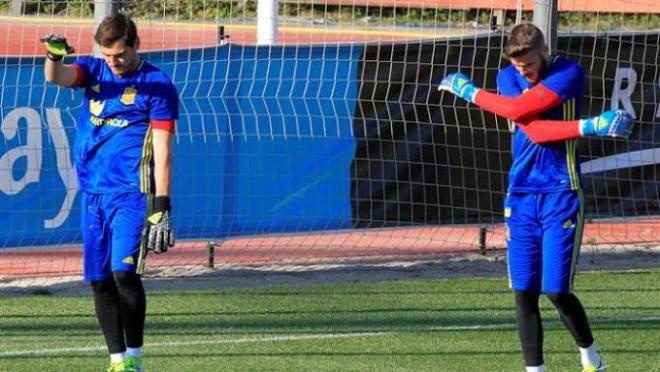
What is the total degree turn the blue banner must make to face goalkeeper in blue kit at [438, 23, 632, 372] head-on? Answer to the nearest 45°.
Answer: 0° — it already faces them

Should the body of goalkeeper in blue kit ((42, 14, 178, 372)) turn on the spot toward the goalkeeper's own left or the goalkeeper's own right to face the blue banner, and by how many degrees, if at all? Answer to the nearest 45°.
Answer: approximately 135° to the goalkeeper's own right

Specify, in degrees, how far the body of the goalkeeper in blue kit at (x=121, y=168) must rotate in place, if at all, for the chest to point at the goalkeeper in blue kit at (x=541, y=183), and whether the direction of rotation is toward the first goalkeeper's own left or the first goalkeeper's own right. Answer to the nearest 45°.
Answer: approximately 135° to the first goalkeeper's own left

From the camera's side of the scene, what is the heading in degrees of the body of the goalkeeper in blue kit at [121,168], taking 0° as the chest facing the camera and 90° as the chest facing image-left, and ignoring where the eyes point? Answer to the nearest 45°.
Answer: approximately 45°

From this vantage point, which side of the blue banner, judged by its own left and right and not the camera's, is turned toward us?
front

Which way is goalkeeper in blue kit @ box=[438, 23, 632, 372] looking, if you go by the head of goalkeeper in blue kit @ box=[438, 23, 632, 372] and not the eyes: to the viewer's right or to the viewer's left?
to the viewer's left

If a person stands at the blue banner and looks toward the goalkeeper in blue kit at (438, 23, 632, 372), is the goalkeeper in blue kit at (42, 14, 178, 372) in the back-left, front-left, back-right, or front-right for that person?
front-right

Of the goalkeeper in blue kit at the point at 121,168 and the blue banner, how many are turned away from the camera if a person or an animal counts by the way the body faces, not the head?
0

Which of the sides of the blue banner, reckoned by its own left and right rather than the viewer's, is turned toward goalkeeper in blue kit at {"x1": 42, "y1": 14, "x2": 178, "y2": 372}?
front

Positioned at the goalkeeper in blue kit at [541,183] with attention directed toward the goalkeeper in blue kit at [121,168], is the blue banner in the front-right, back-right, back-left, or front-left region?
front-right

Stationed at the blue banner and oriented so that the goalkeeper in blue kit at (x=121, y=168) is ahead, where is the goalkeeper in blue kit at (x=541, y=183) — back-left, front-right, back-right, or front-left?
front-left
